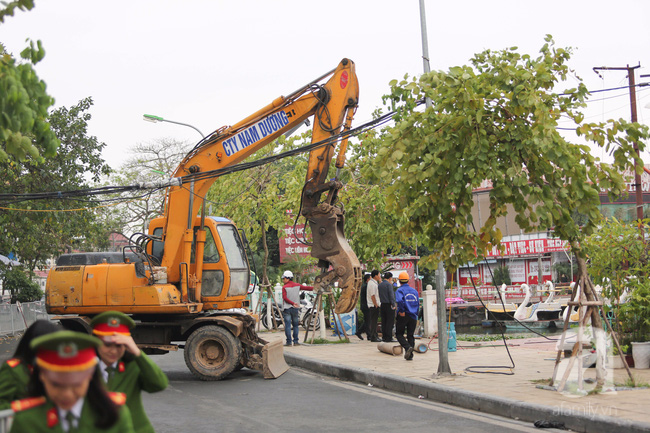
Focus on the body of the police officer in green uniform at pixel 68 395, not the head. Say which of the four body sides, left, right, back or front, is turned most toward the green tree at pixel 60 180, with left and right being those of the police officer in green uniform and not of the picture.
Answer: back

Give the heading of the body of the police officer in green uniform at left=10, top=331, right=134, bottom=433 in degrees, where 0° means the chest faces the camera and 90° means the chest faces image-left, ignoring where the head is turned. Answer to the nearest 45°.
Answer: approximately 0°

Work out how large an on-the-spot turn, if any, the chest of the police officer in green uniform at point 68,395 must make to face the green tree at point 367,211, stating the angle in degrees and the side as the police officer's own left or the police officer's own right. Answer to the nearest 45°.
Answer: approximately 135° to the police officer's own left

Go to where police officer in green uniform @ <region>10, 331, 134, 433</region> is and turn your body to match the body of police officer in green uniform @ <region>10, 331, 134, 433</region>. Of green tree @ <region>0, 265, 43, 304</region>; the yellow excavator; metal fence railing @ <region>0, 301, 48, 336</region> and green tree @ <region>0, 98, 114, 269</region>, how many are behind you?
4

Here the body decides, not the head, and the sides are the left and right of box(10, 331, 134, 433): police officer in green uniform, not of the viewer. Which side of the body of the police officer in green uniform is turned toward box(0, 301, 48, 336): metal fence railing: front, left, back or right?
back

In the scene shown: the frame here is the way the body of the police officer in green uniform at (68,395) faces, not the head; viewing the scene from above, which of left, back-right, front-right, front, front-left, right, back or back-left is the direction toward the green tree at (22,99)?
back

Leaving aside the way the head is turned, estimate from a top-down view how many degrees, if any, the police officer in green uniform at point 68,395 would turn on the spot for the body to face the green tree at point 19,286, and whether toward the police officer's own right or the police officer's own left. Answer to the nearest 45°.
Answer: approximately 180°

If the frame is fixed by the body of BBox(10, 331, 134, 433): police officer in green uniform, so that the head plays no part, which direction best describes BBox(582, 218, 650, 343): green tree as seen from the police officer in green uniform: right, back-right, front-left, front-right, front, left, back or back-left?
back-left

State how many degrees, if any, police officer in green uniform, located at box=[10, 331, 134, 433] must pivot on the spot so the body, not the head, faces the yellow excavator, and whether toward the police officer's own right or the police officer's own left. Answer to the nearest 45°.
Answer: approximately 180°
